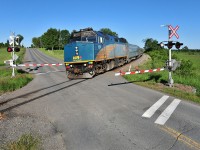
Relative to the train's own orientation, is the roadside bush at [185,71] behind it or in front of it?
behind

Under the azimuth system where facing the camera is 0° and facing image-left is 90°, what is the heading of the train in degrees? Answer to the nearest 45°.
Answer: approximately 45°
